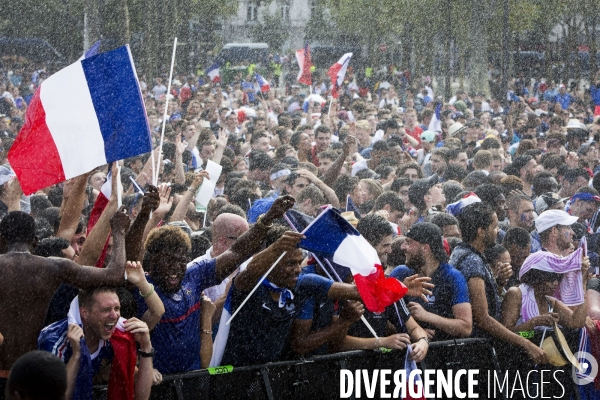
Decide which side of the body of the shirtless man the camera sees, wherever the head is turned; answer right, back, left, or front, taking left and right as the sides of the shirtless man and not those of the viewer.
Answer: back
